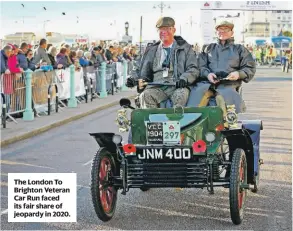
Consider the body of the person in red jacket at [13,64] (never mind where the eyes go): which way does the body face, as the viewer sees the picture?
to the viewer's right

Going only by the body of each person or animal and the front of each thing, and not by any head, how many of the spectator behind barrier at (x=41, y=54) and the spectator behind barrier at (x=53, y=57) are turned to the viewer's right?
2

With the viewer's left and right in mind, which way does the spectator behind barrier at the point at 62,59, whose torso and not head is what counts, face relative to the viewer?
facing to the right of the viewer

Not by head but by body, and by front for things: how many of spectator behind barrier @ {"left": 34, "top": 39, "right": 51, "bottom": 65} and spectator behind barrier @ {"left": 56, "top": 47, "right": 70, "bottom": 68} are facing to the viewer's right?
2

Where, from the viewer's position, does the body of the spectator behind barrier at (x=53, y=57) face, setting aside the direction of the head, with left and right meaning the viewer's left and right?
facing to the right of the viewer

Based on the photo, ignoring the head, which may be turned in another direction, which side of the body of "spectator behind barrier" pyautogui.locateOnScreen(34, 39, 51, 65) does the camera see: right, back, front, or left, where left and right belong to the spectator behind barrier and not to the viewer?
right

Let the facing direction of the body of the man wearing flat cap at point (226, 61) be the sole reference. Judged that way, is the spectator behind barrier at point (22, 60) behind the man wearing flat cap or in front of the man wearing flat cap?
behind
